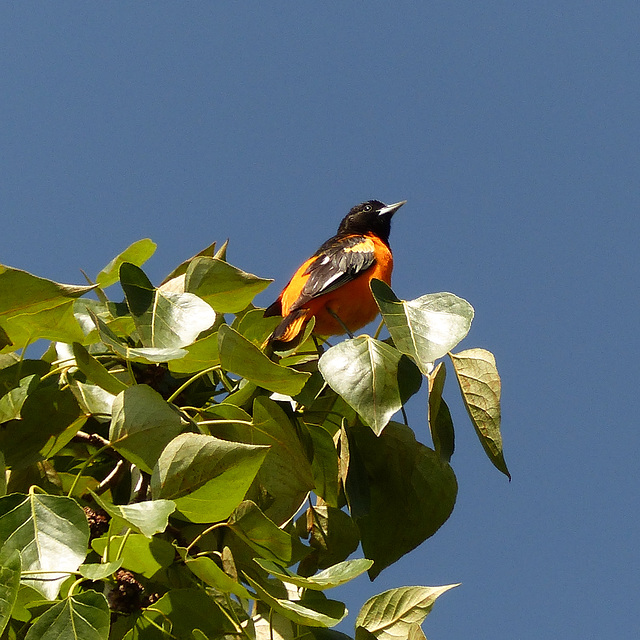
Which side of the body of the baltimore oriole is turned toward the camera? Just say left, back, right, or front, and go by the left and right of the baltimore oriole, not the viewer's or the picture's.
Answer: right
